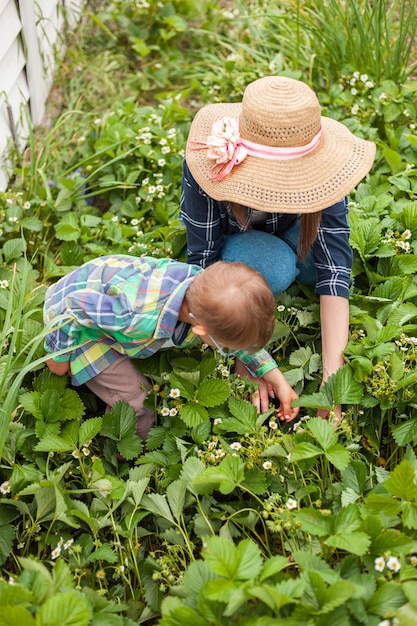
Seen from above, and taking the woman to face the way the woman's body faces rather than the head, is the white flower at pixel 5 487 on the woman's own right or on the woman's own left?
on the woman's own right

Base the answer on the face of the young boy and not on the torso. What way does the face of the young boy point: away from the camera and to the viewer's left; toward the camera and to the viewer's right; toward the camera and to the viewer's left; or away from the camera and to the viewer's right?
toward the camera and to the viewer's right

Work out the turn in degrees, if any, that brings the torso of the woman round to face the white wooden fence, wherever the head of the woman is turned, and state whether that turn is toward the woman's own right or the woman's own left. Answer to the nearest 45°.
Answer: approximately 135° to the woman's own right

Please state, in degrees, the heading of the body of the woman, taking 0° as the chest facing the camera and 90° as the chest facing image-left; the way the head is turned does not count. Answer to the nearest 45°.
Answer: approximately 0°

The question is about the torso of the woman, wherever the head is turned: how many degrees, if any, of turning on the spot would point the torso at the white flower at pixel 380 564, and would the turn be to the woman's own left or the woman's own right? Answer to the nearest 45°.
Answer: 0° — they already face it

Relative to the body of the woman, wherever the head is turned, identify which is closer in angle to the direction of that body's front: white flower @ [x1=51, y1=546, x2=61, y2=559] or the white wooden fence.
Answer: the white flower
